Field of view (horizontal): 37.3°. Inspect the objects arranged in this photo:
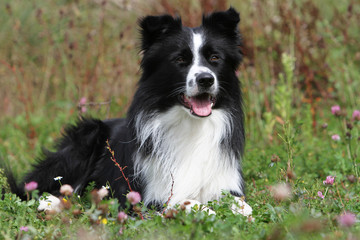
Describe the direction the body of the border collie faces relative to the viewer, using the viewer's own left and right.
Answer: facing the viewer and to the right of the viewer
